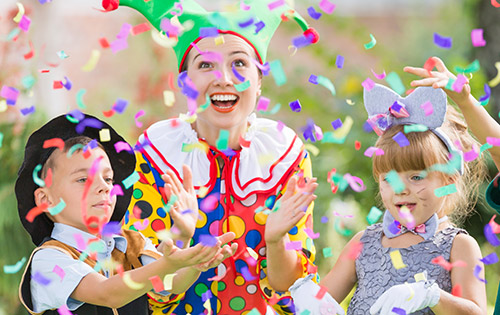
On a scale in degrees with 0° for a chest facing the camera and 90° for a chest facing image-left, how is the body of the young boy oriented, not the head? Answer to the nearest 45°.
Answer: approximately 315°

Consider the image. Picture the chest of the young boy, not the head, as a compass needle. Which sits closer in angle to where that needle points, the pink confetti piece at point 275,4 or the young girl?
the young girl

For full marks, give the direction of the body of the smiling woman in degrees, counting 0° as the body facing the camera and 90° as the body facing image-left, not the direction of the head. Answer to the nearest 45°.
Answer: approximately 0°

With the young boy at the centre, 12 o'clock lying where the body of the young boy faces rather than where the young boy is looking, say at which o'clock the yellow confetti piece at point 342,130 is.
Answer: The yellow confetti piece is roughly at 10 o'clock from the young boy.

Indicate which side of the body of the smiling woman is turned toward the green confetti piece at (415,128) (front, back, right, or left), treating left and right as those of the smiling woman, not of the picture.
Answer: left

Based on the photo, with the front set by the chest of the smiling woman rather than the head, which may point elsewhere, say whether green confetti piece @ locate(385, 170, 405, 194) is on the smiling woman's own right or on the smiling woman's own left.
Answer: on the smiling woman's own left

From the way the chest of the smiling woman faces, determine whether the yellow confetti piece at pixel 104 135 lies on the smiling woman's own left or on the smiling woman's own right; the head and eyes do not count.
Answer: on the smiling woman's own right

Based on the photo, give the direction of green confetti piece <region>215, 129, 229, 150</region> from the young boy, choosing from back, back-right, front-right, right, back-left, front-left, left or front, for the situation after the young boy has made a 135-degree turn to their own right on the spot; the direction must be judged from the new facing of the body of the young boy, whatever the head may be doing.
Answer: back-right

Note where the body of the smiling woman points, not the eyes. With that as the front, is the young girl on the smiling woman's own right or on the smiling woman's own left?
on the smiling woman's own left

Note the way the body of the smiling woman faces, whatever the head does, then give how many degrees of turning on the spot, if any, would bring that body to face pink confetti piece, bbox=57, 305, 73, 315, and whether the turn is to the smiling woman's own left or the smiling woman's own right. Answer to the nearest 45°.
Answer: approximately 45° to the smiling woman's own right
